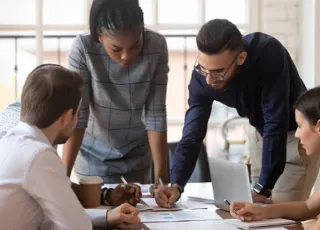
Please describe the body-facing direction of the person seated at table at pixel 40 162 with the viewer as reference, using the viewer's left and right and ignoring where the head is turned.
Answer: facing away from the viewer and to the right of the viewer

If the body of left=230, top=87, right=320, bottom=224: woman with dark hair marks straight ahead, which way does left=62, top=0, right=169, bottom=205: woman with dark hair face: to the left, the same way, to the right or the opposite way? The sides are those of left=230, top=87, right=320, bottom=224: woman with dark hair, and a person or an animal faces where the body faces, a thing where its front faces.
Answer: to the left

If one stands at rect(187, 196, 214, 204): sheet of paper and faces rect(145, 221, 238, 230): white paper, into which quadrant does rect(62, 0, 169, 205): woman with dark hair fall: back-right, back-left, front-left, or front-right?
back-right

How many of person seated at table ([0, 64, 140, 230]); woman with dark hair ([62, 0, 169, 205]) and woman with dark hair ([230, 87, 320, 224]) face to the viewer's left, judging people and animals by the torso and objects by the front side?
1

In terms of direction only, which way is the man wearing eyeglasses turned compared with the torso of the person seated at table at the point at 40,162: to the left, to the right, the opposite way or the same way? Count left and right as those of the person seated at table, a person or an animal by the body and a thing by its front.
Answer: the opposite way

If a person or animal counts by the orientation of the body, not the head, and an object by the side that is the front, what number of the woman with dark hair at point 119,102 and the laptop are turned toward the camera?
1

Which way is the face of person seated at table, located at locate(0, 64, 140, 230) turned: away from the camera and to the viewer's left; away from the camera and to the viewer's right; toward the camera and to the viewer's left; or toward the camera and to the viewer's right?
away from the camera and to the viewer's right

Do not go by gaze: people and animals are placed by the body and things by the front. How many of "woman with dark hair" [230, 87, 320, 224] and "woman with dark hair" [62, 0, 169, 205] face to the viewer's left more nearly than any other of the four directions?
1

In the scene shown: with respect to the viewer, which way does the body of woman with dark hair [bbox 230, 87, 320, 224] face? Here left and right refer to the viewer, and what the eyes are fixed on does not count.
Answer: facing to the left of the viewer

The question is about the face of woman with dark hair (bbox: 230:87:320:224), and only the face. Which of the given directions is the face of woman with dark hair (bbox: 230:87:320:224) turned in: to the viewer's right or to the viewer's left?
to the viewer's left

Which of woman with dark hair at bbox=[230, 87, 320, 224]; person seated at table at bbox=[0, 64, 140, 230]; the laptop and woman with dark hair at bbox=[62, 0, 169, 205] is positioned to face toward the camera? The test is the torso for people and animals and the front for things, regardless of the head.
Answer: woman with dark hair at bbox=[62, 0, 169, 205]
